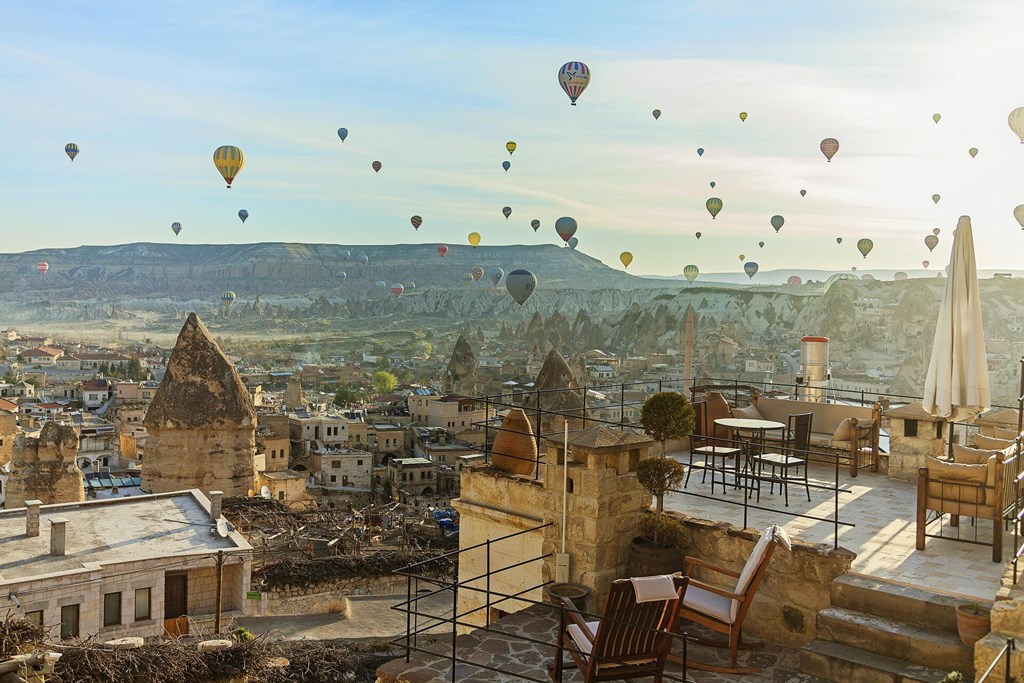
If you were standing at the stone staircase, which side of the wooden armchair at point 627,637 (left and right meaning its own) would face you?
right

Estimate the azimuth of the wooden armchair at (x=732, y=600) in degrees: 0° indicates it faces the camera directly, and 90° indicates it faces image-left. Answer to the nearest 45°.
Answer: approximately 90°

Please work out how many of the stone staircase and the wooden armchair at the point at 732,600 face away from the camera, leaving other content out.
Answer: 0

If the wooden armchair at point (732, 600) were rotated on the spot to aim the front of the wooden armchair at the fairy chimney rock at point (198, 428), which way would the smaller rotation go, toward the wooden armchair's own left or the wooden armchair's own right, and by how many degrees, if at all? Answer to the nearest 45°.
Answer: approximately 45° to the wooden armchair's own right

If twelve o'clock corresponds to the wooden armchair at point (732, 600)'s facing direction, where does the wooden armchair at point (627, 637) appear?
the wooden armchair at point (627, 637) is roughly at 10 o'clock from the wooden armchair at point (732, 600).

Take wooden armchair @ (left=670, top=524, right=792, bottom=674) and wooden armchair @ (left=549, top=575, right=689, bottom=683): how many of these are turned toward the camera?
0

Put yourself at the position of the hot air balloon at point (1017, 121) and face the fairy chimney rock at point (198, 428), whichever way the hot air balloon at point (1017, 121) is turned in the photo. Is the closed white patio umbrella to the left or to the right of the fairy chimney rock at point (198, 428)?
left

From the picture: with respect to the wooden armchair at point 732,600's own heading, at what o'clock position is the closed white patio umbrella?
The closed white patio umbrella is roughly at 4 o'clock from the wooden armchair.

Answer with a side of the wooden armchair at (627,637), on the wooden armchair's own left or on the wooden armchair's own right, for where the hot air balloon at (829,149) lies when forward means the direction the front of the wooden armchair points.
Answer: on the wooden armchair's own right

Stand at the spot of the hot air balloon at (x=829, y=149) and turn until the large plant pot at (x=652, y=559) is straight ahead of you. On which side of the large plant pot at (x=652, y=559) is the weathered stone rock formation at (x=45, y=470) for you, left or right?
right

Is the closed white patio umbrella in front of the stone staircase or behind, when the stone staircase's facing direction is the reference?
behind

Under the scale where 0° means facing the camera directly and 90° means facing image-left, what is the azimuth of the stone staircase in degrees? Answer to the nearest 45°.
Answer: approximately 45°

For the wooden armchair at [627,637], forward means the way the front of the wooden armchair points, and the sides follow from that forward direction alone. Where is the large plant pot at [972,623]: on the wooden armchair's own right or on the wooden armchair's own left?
on the wooden armchair's own right

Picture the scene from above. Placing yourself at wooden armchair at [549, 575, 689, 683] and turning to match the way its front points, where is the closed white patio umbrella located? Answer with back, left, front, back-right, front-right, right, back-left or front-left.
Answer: right
